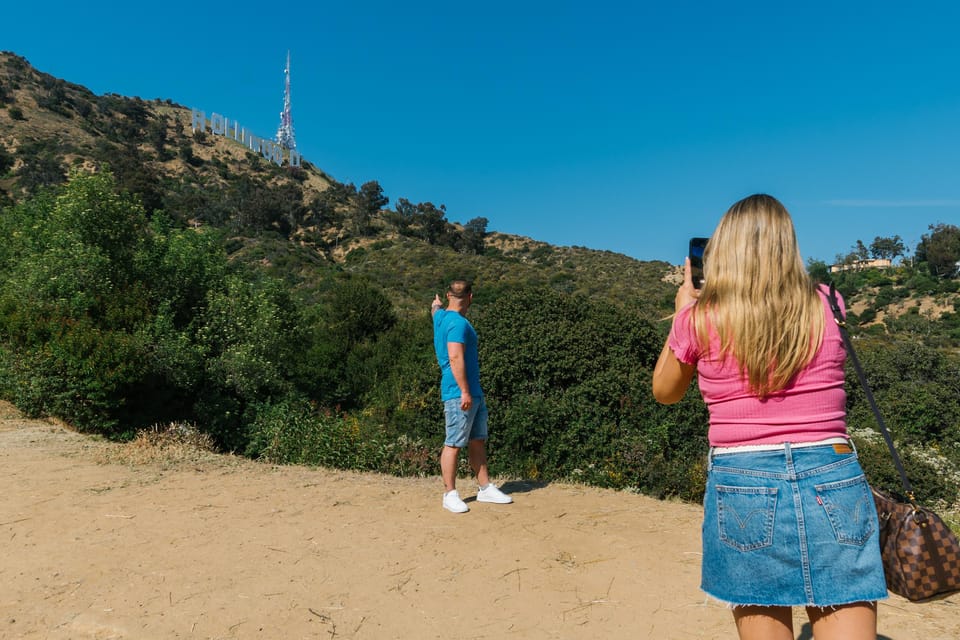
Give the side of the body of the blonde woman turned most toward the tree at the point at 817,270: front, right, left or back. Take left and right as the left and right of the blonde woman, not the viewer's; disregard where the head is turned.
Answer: front

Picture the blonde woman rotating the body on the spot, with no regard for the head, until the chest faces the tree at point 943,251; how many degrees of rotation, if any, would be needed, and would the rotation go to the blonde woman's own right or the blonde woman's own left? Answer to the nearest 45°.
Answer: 0° — they already face it

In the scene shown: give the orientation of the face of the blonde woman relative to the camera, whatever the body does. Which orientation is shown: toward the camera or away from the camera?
away from the camera

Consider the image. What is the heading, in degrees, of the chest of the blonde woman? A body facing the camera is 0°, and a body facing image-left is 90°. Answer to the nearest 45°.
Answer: approximately 180°

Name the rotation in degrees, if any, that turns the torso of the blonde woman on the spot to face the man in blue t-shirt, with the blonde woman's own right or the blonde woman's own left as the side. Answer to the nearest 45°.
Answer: approximately 45° to the blonde woman's own left

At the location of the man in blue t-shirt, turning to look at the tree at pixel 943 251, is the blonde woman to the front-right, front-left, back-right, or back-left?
back-right

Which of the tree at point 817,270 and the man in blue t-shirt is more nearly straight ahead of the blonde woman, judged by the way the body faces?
the tree
